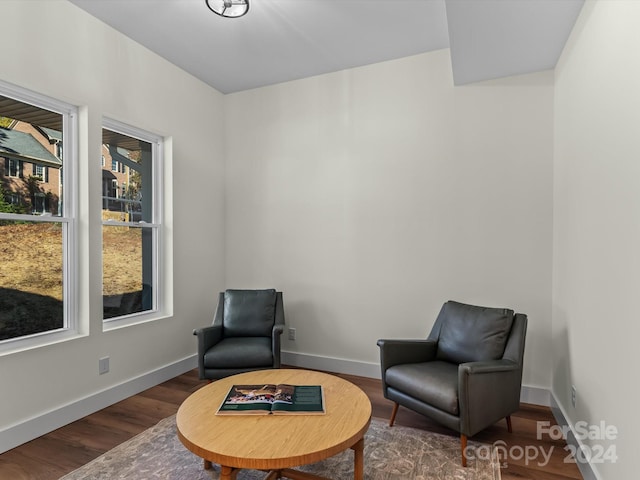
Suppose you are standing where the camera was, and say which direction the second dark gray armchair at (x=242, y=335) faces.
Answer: facing the viewer

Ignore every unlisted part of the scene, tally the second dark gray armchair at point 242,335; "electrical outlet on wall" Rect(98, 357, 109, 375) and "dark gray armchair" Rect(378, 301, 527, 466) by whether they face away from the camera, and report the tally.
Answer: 0

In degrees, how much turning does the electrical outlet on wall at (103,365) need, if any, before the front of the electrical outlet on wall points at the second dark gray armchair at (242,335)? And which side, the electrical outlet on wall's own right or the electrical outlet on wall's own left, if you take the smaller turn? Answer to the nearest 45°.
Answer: approximately 45° to the electrical outlet on wall's own left

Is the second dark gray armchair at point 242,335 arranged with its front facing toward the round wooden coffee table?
yes

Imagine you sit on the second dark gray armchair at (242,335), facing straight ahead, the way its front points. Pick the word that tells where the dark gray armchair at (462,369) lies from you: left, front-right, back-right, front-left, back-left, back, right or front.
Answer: front-left

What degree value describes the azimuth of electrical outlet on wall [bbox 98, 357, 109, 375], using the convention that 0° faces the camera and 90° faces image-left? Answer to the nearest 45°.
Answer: approximately 315°

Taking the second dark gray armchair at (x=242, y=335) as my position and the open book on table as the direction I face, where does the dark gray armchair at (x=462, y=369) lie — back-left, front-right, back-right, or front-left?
front-left

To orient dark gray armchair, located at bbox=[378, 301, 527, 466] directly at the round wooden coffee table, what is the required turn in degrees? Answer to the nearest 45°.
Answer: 0° — it already faces it

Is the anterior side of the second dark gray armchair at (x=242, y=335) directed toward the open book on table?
yes

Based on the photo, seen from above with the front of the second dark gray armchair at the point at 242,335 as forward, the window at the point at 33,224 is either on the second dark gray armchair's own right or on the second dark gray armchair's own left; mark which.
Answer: on the second dark gray armchair's own right

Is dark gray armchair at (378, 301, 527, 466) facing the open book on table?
yes

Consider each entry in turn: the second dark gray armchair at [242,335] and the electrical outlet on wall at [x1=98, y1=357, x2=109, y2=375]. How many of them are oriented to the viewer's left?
0

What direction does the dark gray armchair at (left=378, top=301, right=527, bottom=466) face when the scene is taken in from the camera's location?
facing the viewer and to the left of the viewer

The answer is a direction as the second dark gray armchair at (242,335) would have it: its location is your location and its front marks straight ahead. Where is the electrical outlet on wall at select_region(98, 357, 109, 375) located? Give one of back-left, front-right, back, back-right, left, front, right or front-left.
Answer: right

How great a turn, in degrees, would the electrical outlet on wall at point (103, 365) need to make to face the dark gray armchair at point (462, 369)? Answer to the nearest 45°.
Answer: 0° — it already faces it

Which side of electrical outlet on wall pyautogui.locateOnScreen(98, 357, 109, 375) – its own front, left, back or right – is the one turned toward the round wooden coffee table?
front

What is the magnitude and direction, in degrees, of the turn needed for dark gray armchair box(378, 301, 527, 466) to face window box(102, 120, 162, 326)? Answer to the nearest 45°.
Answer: approximately 45° to its right
